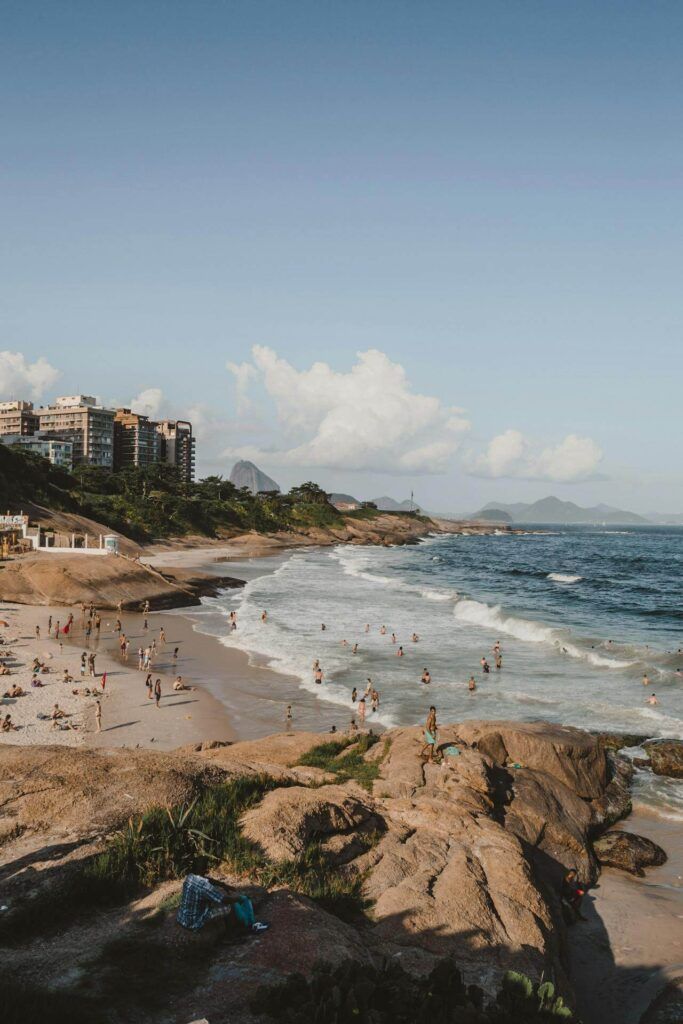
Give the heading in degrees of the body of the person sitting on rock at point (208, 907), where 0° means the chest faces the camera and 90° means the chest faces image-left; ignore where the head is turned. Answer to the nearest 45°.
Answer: approximately 270°

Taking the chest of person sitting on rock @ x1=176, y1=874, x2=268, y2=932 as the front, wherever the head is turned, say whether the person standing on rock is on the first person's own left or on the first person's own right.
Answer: on the first person's own left

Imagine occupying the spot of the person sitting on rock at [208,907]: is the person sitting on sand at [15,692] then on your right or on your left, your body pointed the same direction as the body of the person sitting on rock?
on your left

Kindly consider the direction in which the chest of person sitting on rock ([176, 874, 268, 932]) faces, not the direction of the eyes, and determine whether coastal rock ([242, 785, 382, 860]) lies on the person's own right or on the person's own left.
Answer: on the person's own left

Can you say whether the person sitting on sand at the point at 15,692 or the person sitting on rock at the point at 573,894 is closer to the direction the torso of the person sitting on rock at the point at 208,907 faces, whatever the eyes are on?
the person sitting on rock
